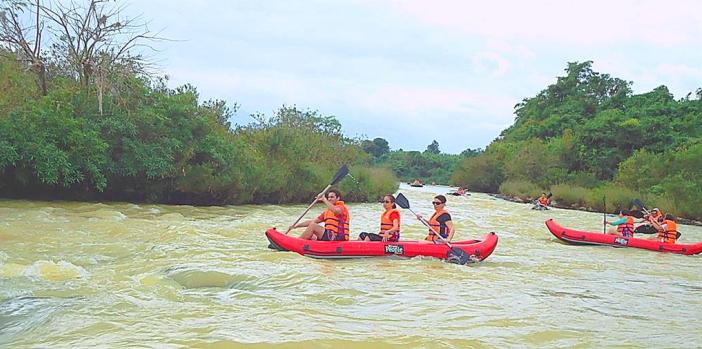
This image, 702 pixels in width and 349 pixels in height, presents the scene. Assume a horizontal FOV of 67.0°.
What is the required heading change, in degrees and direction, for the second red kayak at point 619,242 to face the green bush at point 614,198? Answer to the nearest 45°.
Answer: approximately 90° to its right

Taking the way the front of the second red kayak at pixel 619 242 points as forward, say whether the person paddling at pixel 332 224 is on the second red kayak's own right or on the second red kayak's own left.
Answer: on the second red kayak's own left

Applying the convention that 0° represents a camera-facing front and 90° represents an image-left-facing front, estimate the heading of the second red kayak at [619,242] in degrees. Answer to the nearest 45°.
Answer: approximately 90°

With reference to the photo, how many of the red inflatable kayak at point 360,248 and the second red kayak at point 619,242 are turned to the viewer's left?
2

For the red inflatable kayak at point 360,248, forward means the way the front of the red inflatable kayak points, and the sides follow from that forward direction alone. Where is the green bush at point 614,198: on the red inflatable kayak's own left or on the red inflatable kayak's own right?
on the red inflatable kayak's own right

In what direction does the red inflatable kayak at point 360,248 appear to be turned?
to the viewer's left
